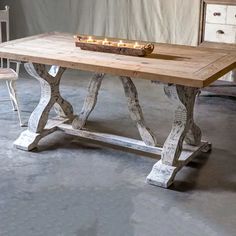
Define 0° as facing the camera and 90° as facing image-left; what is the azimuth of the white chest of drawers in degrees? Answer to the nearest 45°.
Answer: approximately 0°

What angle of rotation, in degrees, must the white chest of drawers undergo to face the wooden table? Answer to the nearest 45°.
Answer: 0° — it already faces it

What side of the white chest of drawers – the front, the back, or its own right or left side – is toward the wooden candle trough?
front
